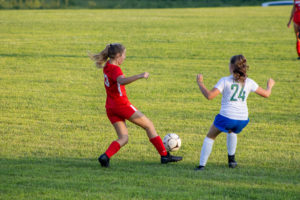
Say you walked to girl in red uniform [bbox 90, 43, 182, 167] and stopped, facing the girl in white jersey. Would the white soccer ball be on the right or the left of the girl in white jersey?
left

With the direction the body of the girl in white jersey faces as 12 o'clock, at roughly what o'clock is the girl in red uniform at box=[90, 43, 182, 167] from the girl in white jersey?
The girl in red uniform is roughly at 9 o'clock from the girl in white jersey.

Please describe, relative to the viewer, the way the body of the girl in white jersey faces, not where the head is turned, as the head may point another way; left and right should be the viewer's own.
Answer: facing away from the viewer
